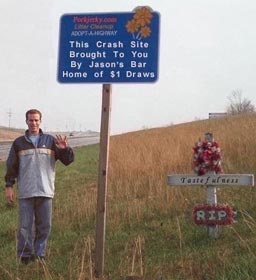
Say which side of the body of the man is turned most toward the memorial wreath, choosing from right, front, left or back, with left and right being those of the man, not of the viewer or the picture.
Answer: left

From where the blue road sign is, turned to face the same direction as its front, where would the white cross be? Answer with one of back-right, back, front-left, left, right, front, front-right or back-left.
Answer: back-left

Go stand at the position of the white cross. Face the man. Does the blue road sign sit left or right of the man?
left

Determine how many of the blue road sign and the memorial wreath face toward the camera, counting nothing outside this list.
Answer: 2

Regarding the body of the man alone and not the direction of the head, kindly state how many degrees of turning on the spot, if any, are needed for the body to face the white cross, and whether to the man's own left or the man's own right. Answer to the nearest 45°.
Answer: approximately 90° to the man's own left

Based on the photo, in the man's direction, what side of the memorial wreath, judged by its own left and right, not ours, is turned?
right

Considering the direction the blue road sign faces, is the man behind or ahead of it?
behind
